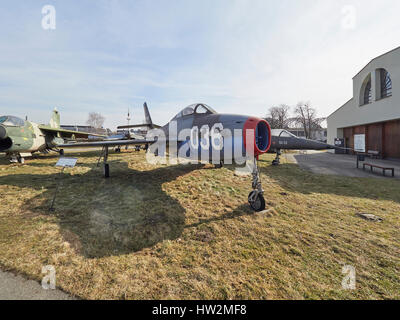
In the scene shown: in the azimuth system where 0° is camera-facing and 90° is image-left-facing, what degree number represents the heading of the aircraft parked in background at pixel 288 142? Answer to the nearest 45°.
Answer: approximately 270°

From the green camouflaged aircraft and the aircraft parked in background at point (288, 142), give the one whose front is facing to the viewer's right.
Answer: the aircraft parked in background

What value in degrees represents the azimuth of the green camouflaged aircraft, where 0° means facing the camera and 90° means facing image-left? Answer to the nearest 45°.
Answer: approximately 45°

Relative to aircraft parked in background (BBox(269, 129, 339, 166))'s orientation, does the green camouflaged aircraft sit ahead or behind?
behind

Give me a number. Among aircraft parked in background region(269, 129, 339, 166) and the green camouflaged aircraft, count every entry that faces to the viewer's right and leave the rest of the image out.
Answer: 1
